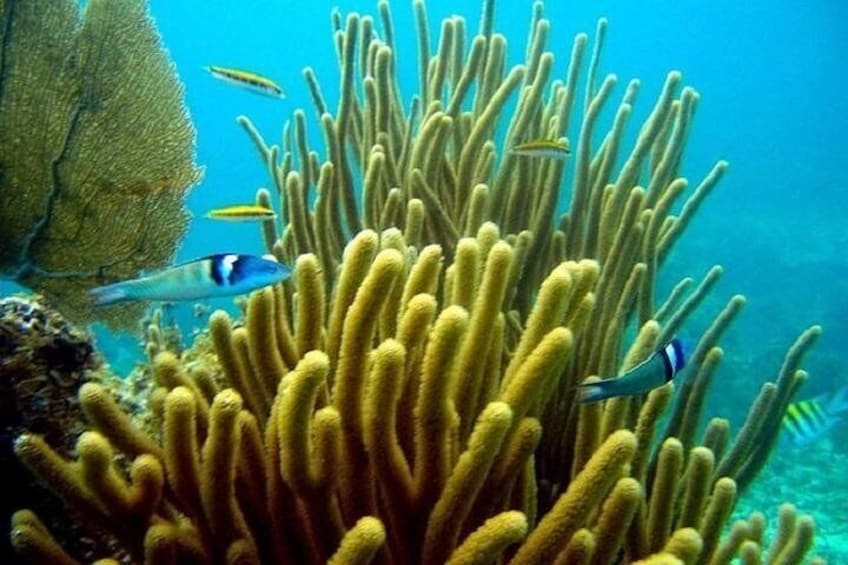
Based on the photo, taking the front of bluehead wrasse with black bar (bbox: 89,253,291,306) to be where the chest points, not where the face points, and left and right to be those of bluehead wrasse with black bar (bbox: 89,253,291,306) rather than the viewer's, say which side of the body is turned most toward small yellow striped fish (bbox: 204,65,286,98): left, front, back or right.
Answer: left

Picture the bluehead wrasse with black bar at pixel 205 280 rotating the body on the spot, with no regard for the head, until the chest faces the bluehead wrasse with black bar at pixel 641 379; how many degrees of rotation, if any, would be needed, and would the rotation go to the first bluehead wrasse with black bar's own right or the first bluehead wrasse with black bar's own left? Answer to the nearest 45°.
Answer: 0° — it already faces it

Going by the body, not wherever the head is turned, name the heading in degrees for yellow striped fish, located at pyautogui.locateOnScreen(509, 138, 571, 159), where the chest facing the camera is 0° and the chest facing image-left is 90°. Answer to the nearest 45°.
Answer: approximately 270°

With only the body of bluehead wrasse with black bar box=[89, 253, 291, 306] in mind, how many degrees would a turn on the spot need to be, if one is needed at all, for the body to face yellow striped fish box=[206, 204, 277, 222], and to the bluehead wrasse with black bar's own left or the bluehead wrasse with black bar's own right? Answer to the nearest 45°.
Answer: approximately 90° to the bluehead wrasse with black bar's own left

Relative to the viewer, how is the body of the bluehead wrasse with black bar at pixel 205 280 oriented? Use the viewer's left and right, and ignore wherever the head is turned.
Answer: facing to the right of the viewer

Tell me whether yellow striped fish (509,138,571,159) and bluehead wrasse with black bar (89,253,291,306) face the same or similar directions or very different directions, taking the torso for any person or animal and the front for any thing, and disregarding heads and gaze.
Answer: same or similar directions
